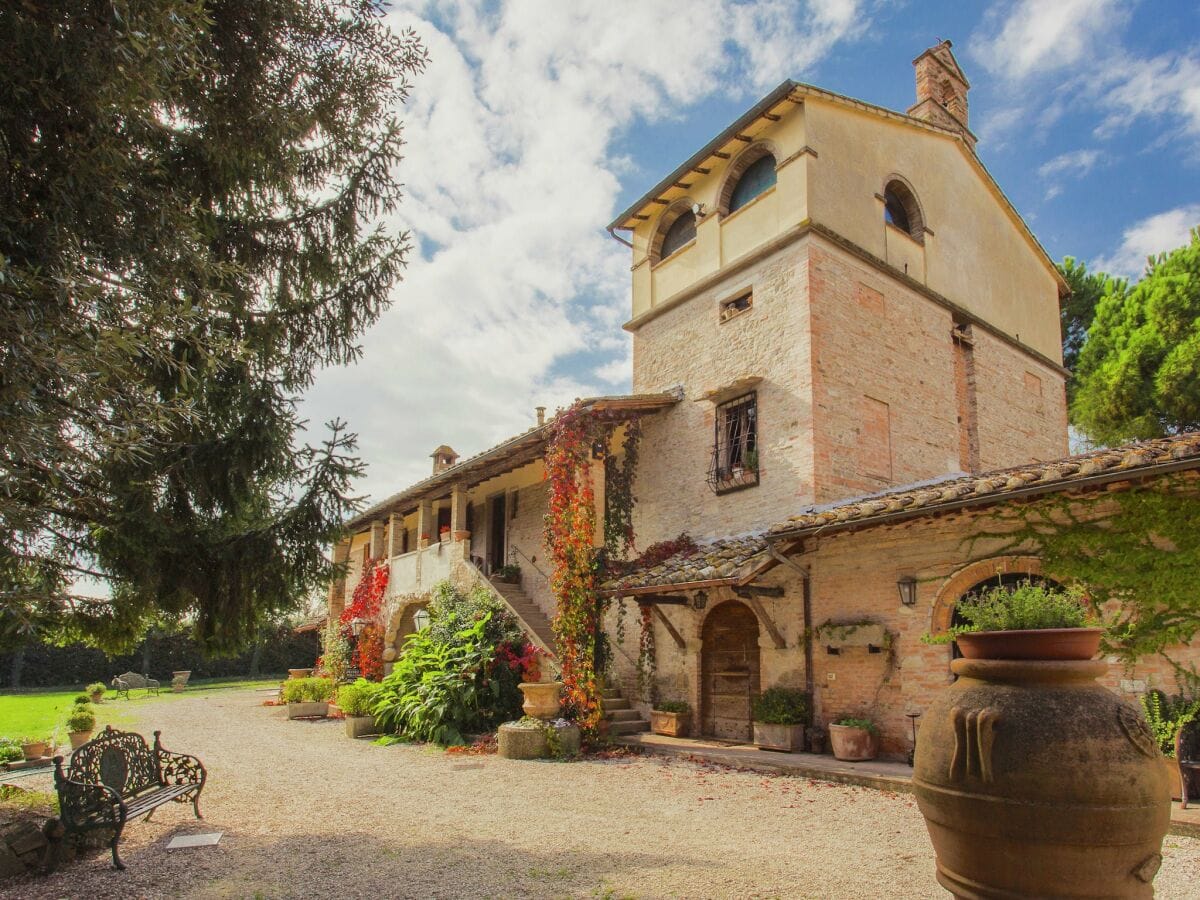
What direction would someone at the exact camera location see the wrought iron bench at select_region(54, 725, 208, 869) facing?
facing the viewer and to the right of the viewer

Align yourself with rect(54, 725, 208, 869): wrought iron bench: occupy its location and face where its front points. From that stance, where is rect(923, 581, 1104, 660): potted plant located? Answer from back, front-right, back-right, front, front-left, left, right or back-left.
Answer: front

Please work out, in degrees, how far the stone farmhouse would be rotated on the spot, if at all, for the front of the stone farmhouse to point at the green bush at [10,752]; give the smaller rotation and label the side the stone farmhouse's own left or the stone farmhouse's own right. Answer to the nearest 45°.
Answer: approximately 45° to the stone farmhouse's own right

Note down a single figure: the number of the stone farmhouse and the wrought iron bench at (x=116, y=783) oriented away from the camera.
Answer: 0

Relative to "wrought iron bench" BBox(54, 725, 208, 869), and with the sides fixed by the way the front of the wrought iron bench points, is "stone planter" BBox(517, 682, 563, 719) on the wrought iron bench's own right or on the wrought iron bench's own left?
on the wrought iron bench's own left

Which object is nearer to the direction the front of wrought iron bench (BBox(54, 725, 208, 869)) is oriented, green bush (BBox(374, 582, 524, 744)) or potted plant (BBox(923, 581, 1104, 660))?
the potted plant

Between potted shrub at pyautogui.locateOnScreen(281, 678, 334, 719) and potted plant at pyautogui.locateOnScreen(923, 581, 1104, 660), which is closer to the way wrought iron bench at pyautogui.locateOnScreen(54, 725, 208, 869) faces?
the potted plant

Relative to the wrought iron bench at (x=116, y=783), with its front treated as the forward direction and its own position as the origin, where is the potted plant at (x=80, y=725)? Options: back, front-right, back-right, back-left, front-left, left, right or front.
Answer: back-left

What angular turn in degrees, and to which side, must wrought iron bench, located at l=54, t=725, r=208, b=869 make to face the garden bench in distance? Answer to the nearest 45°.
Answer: approximately 135° to its left

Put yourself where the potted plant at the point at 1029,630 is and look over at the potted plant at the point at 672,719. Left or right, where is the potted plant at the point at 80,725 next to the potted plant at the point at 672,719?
left

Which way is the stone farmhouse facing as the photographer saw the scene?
facing the viewer and to the left of the viewer

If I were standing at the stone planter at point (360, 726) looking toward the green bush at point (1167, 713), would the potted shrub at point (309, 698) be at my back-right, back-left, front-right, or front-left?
back-left
